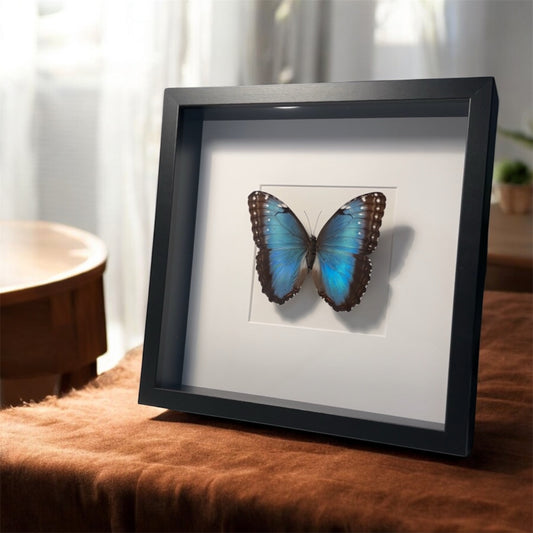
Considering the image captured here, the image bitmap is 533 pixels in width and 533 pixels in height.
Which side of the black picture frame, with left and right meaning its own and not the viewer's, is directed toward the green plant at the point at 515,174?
back

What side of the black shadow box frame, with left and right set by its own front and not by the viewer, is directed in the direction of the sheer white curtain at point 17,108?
right

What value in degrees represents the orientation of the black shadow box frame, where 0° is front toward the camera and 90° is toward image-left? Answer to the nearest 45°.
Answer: approximately 45°
